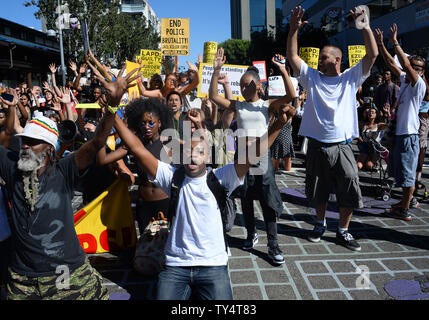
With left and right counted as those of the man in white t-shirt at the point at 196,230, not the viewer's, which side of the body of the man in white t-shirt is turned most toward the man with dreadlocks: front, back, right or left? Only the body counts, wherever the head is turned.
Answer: right

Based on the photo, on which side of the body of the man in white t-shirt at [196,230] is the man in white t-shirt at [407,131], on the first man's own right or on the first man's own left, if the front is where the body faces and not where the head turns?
on the first man's own left

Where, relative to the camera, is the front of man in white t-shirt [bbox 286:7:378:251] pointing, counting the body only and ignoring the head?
toward the camera

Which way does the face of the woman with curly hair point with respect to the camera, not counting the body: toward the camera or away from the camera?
toward the camera

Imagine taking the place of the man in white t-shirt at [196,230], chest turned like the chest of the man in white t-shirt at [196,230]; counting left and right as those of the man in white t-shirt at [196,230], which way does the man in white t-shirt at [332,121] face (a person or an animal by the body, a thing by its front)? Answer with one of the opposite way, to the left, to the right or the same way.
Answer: the same way

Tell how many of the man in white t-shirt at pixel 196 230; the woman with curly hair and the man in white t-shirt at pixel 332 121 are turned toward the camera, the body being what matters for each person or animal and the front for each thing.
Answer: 3

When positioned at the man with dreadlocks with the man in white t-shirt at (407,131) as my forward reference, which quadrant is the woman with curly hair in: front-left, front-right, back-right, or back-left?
front-left

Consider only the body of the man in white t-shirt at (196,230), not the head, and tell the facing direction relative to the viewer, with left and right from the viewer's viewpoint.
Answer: facing the viewer

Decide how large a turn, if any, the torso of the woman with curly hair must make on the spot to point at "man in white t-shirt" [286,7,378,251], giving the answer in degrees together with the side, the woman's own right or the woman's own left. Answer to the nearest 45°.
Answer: approximately 90° to the woman's own left

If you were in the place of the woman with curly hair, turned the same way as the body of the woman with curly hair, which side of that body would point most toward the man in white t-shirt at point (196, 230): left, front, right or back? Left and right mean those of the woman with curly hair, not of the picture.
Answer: front

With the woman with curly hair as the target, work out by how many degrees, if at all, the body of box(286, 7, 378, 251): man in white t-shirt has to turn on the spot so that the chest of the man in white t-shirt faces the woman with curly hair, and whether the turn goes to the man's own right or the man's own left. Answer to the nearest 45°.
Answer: approximately 90° to the man's own right

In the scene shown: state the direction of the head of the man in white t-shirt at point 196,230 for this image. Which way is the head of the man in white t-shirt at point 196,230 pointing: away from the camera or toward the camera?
toward the camera

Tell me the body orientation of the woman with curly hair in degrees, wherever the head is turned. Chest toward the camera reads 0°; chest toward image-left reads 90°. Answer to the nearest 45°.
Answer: approximately 0°

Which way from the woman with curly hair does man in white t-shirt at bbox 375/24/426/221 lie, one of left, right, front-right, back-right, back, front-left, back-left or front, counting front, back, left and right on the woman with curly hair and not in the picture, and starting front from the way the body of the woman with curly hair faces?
left

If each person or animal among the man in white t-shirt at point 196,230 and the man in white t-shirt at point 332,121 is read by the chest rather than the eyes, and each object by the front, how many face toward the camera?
2

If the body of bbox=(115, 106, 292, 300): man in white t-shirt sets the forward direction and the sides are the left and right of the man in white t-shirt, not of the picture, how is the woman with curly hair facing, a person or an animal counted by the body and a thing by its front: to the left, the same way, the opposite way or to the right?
the same way
